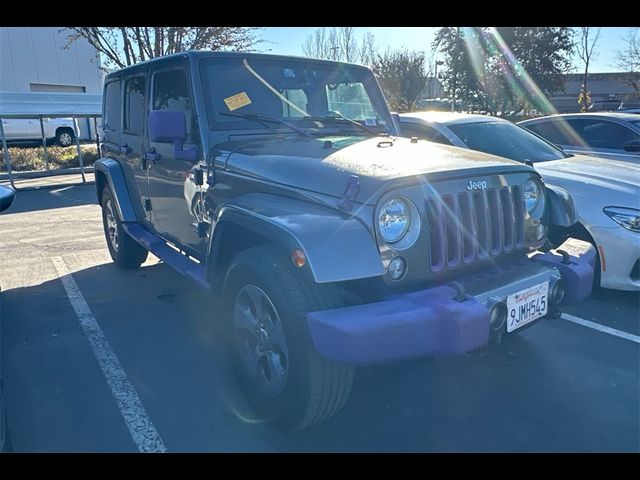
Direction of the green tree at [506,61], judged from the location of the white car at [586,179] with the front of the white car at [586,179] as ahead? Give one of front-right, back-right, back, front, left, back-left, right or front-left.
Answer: back-left

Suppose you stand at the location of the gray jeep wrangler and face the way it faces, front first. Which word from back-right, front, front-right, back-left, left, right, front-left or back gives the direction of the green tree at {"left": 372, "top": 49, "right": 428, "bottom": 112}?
back-left

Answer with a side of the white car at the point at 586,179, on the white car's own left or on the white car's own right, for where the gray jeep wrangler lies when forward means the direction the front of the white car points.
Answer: on the white car's own right

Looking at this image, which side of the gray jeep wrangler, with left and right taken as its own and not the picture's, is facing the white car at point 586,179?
left

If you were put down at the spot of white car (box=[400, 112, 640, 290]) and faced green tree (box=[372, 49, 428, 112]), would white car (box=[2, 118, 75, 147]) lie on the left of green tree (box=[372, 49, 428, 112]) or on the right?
left

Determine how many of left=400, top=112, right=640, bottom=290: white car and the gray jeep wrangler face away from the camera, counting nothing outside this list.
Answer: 0

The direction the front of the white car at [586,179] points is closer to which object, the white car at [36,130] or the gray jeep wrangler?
the gray jeep wrangler

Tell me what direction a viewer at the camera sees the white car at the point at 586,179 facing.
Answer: facing the viewer and to the right of the viewer

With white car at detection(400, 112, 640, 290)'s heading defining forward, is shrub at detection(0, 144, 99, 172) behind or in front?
behind

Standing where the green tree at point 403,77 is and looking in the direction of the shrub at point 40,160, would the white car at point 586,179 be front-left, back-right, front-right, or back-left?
front-left

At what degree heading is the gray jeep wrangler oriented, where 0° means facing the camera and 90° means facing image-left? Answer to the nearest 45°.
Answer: approximately 315°

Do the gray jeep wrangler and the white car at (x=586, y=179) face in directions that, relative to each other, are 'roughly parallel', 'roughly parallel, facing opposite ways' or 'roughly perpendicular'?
roughly parallel

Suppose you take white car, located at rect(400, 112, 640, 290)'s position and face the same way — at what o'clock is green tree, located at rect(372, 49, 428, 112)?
The green tree is roughly at 7 o'clock from the white car.

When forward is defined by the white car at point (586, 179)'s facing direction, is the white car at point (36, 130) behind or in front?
behind

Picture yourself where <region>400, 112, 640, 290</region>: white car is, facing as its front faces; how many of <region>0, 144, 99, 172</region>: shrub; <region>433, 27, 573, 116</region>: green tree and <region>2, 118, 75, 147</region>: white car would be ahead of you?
0

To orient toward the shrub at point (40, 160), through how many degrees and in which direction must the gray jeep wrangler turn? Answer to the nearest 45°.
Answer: approximately 180°
